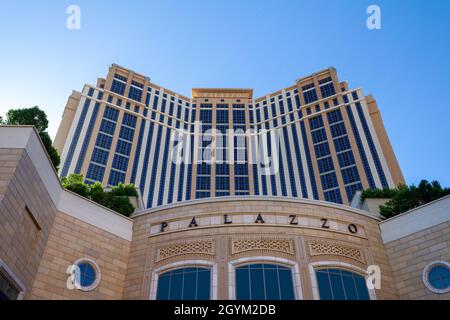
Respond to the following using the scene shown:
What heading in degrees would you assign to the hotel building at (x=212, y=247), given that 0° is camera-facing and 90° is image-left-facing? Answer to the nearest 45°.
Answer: approximately 0°
